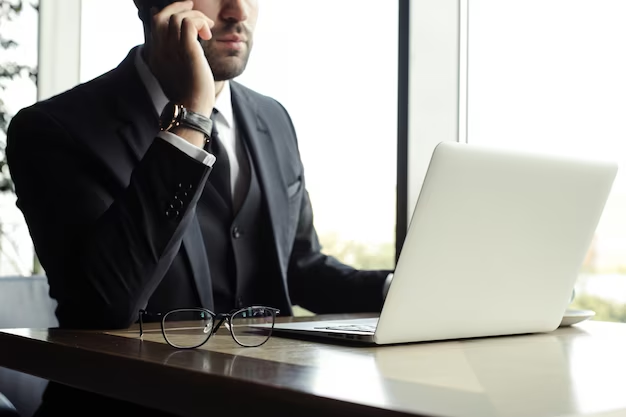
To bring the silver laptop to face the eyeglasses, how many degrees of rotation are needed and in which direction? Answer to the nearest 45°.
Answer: approximately 45° to its left

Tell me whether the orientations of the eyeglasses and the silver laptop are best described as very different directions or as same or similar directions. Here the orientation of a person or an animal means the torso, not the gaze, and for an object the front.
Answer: very different directions

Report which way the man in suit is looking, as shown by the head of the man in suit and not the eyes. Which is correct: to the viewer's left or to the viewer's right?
to the viewer's right

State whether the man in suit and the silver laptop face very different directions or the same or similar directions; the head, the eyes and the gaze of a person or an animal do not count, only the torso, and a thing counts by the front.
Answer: very different directions

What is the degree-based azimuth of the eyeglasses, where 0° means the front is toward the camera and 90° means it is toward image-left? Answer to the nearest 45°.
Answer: approximately 315°

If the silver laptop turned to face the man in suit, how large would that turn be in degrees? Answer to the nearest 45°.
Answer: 0° — it already faces them

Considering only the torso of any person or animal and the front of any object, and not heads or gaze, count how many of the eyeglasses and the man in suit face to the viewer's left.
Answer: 0

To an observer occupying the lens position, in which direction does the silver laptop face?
facing away from the viewer and to the left of the viewer

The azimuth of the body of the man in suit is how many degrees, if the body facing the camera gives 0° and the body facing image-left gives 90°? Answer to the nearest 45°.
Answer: approximately 315°

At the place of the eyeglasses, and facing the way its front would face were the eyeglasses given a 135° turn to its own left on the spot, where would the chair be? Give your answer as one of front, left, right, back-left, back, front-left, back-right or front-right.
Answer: front-left

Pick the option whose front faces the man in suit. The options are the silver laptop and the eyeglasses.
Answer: the silver laptop
